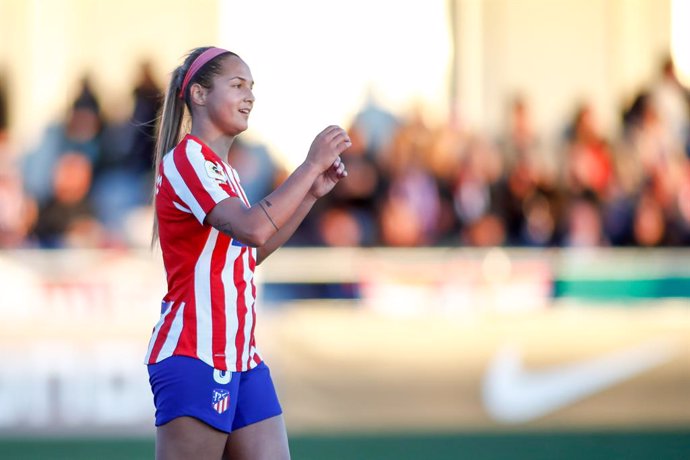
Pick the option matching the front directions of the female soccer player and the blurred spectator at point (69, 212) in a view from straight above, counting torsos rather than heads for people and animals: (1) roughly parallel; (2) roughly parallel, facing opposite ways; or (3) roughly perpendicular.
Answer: roughly perpendicular

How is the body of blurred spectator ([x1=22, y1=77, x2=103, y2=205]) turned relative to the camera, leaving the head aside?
toward the camera

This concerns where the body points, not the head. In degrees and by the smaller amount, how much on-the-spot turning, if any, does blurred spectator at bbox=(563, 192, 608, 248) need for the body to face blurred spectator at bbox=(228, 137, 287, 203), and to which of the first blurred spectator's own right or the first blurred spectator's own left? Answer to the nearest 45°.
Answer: approximately 90° to the first blurred spectator's own right

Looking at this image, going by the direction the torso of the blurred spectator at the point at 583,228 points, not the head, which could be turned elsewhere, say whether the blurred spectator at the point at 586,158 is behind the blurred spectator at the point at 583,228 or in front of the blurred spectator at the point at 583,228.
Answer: behind

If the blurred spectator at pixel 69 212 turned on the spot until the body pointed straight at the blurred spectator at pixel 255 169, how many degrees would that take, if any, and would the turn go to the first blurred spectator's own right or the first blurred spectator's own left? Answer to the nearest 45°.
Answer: approximately 90° to the first blurred spectator's own left

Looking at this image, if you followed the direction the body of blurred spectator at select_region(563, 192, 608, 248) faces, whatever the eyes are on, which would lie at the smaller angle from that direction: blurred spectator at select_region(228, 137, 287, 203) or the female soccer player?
the female soccer player

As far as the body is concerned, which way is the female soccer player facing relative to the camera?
to the viewer's right

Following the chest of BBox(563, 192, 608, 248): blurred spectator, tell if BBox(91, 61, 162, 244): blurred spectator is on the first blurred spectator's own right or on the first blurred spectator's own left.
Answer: on the first blurred spectator's own right

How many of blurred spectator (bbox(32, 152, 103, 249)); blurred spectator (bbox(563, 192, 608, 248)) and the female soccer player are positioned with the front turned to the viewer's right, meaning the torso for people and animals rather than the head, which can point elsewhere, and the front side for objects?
1

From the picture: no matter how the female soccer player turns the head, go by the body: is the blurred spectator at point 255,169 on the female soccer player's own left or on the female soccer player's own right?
on the female soccer player's own left

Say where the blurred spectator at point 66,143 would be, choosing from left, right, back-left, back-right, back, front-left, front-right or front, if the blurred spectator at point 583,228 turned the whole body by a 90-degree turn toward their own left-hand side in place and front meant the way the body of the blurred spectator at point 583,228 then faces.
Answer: back
